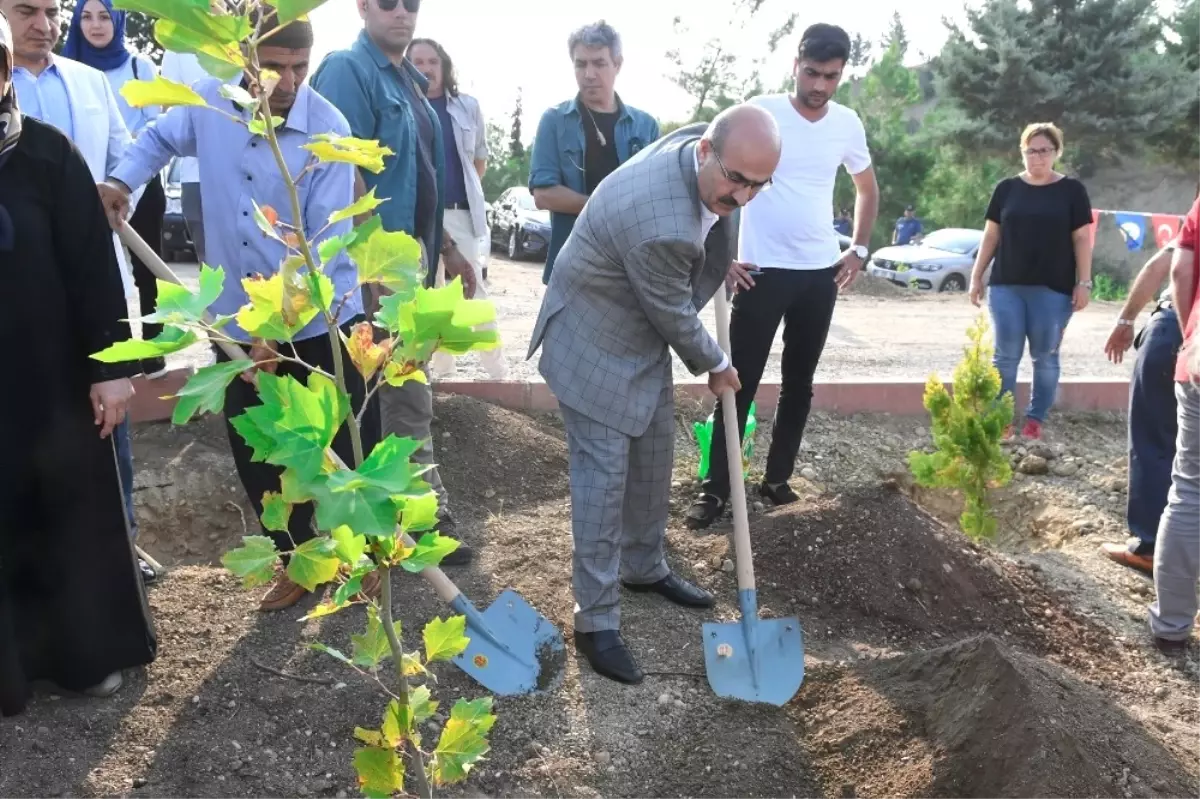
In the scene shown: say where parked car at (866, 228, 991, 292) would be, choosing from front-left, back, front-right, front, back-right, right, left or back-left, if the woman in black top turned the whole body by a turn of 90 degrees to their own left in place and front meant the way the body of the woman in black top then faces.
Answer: left

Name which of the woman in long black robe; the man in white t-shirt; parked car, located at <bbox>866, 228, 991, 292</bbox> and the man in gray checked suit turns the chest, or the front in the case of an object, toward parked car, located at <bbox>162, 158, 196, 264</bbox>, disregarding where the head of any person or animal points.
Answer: parked car, located at <bbox>866, 228, 991, 292</bbox>

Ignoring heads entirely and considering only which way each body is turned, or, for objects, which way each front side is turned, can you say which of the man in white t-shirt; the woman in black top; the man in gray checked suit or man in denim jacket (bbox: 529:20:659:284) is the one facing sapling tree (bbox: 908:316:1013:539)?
the woman in black top

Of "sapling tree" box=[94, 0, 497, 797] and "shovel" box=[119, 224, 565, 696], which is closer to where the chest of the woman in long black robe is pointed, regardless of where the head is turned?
the sapling tree

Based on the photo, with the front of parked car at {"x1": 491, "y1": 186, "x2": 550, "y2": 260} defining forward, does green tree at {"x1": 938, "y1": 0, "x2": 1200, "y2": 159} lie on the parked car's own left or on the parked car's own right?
on the parked car's own left

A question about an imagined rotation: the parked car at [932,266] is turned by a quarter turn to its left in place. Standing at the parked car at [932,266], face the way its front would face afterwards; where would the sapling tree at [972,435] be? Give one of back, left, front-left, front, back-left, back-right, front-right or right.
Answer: front-right

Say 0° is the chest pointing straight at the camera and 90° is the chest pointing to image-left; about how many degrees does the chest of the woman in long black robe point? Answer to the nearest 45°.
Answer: approximately 0°

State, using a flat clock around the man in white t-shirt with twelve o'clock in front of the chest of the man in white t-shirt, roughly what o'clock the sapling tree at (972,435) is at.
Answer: The sapling tree is roughly at 8 o'clock from the man in white t-shirt.

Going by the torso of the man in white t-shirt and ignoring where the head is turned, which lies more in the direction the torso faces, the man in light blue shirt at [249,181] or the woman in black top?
the man in light blue shirt

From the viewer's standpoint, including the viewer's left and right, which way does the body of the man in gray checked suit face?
facing the viewer and to the right of the viewer

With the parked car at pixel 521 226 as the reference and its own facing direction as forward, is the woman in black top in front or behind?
in front

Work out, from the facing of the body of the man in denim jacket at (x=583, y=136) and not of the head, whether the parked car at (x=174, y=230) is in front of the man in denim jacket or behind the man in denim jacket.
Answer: behind

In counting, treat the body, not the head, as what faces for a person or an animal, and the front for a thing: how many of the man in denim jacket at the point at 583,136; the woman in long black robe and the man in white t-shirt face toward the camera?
3
